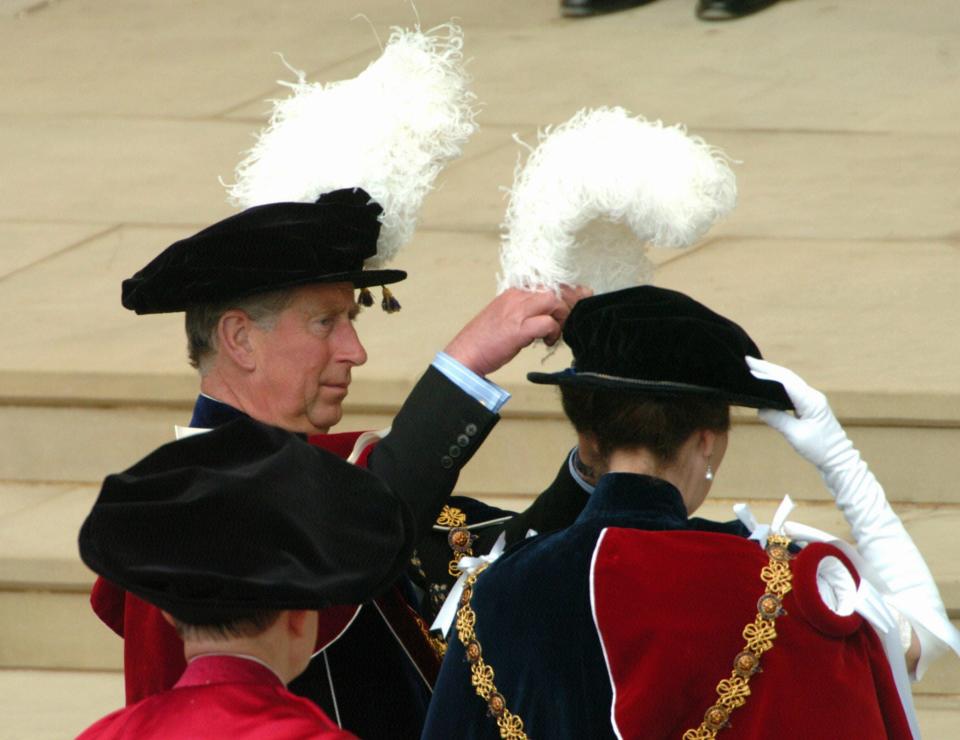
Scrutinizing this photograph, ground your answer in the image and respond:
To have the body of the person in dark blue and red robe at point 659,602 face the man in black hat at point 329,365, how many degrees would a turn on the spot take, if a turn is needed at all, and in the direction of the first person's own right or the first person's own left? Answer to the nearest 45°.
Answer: approximately 45° to the first person's own left

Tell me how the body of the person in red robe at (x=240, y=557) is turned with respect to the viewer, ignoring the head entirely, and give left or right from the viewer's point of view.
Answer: facing away from the viewer and to the right of the viewer

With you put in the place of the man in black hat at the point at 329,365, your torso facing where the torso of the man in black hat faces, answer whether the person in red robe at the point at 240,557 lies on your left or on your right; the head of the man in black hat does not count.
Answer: on your right

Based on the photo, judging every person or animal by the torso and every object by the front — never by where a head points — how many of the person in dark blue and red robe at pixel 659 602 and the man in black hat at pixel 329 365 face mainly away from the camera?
1

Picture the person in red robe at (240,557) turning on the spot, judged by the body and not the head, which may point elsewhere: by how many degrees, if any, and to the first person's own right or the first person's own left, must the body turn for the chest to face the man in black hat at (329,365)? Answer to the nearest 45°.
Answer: approximately 45° to the first person's own left

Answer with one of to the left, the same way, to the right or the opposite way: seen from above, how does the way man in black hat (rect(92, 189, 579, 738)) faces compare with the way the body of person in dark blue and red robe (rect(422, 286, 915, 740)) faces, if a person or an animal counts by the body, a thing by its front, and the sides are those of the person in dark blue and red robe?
to the right

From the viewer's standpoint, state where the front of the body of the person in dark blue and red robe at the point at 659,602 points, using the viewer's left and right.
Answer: facing away from the viewer

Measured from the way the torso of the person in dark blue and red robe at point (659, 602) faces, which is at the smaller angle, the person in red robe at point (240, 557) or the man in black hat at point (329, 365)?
the man in black hat

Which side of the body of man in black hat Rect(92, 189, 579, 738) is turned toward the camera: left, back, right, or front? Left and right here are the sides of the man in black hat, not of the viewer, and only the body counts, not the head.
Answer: right
